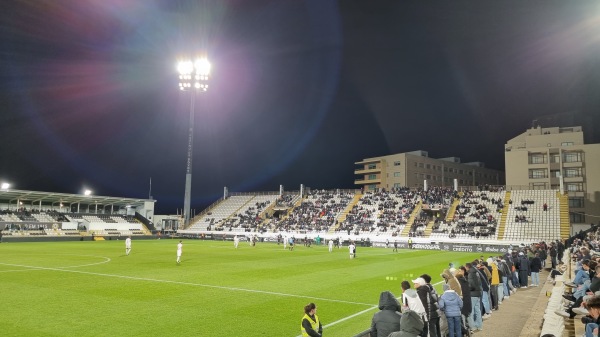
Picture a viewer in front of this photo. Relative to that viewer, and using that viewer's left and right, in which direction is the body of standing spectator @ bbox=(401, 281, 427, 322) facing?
facing away from the viewer and to the left of the viewer

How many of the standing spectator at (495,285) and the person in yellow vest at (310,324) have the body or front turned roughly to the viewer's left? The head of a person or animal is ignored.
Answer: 1

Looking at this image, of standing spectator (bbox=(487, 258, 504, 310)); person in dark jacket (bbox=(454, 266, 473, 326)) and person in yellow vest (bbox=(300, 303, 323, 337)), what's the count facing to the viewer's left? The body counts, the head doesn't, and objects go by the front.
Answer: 2

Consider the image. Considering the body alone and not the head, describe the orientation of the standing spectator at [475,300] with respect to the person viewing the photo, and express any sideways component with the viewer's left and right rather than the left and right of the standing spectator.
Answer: facing to the left of the viewer

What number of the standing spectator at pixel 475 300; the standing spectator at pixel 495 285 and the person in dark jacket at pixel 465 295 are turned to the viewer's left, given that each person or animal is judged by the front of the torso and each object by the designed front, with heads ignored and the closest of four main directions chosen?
3

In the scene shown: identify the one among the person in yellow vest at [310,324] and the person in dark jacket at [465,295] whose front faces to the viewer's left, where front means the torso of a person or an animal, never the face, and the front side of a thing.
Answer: the person in dark jacket

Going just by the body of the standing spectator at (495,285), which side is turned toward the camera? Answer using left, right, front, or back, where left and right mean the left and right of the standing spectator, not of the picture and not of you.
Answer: left

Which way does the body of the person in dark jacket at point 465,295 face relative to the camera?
to the viewer's left

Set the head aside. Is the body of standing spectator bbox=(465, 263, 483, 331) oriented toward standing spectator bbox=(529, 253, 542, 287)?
no

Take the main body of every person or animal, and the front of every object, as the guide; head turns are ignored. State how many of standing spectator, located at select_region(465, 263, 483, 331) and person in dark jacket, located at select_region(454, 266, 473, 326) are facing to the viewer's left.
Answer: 2

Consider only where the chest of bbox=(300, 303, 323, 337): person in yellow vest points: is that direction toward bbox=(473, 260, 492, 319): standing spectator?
no

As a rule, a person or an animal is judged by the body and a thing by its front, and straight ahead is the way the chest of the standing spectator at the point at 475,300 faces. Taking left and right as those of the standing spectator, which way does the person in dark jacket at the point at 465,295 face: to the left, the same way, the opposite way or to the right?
the same way

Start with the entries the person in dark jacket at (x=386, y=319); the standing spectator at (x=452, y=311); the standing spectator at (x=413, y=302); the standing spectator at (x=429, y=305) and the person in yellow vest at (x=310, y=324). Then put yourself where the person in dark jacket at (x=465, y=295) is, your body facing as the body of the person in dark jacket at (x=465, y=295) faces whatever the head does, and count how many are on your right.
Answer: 0

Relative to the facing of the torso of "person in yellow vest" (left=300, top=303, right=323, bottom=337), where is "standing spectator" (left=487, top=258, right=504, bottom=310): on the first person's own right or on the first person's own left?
on the first person's own left

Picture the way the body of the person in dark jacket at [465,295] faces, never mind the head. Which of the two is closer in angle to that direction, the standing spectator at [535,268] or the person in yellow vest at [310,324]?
the person in yellow vest

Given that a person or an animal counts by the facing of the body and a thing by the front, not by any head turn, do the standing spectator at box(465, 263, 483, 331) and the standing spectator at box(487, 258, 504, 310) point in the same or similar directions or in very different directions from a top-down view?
same or similar directions
